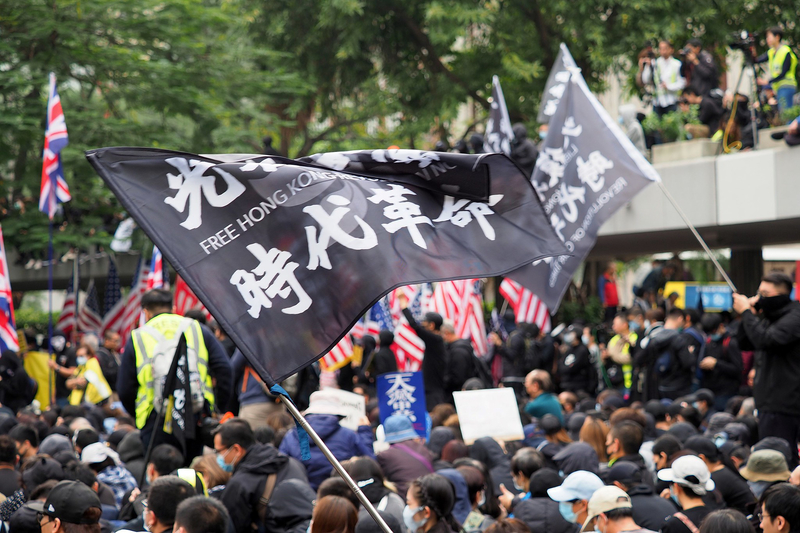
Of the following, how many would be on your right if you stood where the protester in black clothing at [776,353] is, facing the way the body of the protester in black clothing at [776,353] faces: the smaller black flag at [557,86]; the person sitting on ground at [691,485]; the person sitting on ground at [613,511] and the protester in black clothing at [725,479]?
1

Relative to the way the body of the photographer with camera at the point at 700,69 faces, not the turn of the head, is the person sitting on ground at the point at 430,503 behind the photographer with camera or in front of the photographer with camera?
in front

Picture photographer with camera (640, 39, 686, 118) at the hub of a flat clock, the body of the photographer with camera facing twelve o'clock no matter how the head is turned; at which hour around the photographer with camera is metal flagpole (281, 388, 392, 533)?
The metal flagpole is roughly at 12 o'clock from the photographer with camera.

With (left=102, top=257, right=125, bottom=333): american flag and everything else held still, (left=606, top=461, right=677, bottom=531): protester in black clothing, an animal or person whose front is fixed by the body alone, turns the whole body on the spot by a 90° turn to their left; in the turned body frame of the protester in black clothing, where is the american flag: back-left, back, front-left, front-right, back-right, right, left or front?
right

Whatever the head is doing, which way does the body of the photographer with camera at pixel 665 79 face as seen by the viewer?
toward the camera

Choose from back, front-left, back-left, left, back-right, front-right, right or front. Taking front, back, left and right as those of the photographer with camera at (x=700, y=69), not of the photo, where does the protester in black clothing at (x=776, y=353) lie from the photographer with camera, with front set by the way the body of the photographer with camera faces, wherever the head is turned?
front-left

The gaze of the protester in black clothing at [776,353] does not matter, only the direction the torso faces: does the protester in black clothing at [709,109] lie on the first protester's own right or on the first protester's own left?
on the first protester's own right

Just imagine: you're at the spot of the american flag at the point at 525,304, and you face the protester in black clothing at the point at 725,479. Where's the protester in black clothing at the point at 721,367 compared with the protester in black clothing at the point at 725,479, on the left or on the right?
left

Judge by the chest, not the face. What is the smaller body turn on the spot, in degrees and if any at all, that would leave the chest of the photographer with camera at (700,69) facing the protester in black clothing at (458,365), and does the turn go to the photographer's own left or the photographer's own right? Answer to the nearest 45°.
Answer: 0° — they already face them

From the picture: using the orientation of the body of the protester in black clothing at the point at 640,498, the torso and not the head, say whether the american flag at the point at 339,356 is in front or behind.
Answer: in front

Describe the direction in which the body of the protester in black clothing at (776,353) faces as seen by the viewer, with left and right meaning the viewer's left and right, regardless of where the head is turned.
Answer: facing the viewer and to the left of the viewer
